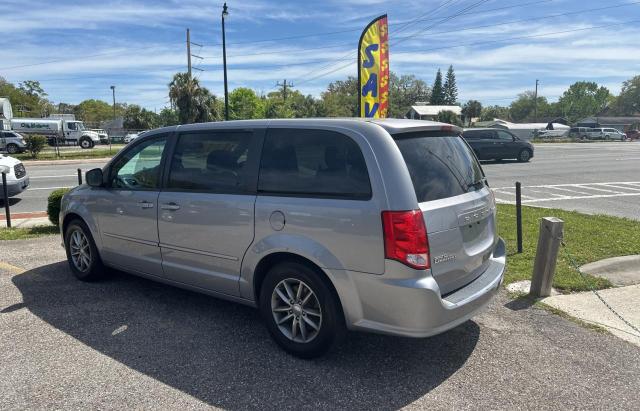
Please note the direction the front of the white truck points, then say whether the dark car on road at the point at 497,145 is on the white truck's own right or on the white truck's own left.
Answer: on the white truck's own right

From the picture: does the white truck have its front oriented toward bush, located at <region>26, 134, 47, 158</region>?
no

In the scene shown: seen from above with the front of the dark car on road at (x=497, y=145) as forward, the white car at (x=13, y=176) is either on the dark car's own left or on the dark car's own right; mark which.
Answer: on the dark car's own right

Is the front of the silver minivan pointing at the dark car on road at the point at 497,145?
no

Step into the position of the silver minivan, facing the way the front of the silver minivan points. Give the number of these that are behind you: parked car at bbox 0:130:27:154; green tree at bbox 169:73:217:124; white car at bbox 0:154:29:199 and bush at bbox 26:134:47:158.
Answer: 0

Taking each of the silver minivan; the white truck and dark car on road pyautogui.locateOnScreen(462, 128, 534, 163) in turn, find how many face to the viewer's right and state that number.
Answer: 2

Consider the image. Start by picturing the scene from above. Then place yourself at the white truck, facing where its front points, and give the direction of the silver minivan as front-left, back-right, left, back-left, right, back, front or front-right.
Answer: right

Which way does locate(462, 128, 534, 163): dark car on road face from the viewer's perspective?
to the viewer's right

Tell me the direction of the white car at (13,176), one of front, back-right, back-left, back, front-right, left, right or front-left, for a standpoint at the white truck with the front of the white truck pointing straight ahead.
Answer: right

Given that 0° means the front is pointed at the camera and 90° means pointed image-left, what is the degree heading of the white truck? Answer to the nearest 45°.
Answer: approximately 270°

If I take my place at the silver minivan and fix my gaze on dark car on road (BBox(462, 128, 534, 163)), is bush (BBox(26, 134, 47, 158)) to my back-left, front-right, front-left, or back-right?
front-left

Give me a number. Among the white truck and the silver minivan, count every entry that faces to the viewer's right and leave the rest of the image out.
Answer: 1

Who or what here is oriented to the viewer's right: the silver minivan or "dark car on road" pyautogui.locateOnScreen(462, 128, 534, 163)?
the dark car on road

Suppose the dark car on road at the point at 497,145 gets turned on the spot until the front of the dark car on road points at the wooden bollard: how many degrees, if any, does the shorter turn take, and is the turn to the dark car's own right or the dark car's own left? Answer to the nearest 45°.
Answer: approximately 90° to the dark car's own right

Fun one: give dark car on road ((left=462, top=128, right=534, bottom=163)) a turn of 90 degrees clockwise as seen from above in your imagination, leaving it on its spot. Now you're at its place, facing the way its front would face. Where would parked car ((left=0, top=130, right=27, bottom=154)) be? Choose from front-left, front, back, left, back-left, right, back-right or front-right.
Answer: right

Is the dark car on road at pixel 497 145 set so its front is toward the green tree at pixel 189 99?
no

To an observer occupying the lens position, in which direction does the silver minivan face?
facing away from the viewer and to the left of the viewer
